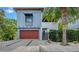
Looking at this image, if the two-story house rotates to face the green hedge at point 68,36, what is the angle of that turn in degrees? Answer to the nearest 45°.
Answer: approximately 45° to its left

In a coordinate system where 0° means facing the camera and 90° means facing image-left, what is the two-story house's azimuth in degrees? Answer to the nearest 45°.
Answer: approximately 0°
